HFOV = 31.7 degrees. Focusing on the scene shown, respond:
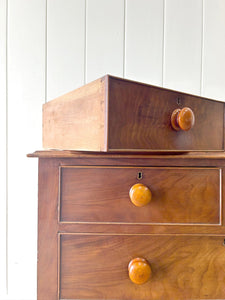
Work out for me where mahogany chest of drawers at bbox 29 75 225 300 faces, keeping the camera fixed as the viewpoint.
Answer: facing the viewer
